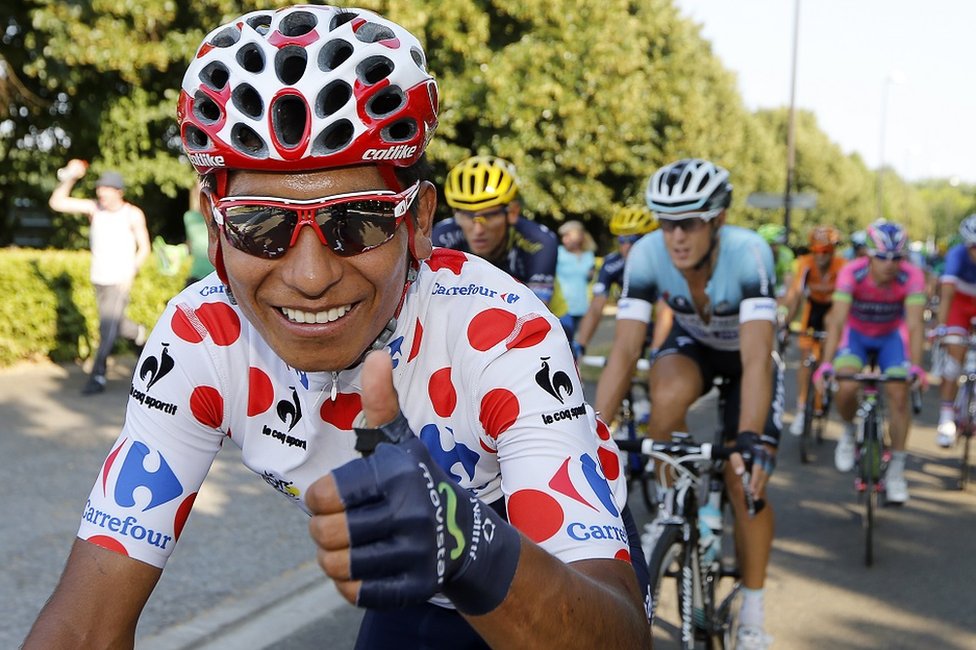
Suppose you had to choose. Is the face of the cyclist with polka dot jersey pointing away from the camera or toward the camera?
toward the camera

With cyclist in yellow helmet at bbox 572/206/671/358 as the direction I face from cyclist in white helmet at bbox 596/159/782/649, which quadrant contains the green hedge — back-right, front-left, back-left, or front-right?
front-left

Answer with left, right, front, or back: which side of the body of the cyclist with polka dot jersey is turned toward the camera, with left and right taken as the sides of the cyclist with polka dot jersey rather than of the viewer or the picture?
front

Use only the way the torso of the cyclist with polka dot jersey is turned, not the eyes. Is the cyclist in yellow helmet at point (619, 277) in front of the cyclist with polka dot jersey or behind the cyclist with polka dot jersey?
behind

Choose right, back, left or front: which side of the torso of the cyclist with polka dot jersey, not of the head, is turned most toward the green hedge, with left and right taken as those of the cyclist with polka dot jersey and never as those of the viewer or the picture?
back

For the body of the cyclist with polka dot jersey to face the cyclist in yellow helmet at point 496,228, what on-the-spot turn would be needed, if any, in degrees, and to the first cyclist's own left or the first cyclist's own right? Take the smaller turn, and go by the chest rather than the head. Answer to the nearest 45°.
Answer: approximately 180°

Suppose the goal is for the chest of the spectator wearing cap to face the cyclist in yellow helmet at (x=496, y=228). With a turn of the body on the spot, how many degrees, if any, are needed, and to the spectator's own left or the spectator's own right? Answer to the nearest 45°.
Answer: approximately 45° to the spectator's own left

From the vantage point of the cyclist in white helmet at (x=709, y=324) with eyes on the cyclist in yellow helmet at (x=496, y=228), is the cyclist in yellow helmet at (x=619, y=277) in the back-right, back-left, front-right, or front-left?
front-right

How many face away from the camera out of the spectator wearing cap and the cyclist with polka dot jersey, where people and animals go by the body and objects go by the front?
0

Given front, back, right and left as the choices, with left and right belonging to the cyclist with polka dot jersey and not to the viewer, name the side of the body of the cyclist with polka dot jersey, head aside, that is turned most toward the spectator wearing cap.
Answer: back

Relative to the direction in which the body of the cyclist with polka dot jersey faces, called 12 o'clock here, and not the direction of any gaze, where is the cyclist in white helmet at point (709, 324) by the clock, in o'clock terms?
The cyclist in white helmet is roughly at 7 o'clock from the cyclist with polka dot jersey.

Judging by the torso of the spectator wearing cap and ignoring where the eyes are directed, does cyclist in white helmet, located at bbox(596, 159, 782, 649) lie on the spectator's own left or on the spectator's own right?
on the spectator's own left
